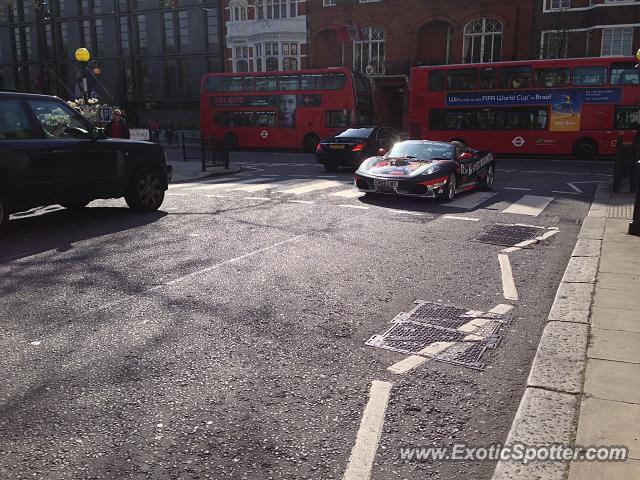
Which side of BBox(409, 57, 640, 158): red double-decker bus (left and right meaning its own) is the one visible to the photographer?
right

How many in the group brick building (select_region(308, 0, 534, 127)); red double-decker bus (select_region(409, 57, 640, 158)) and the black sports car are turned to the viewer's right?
1

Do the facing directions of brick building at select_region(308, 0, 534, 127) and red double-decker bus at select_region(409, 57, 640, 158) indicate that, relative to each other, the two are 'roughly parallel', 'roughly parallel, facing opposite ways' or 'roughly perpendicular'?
roughly perpendicular

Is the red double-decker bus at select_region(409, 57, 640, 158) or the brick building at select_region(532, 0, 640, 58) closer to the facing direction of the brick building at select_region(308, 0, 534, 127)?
the red double-decker bus

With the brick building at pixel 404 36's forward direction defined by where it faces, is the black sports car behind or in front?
in front

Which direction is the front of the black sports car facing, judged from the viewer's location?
facing the viewer and to the left of the viewer

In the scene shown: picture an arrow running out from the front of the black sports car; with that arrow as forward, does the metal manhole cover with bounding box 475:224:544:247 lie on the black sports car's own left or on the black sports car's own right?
on the black sports car's own left

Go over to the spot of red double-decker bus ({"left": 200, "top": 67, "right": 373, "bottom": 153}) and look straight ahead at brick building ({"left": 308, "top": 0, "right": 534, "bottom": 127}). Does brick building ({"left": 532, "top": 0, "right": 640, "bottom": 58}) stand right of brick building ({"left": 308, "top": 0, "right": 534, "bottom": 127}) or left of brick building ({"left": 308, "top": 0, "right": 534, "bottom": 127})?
right

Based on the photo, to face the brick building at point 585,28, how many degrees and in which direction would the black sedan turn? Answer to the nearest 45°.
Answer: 0° — it already faces it

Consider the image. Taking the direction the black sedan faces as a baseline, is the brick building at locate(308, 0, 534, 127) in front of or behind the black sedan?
in front

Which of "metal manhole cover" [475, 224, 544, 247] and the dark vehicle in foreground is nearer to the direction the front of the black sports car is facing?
the dark vehicle in foreground

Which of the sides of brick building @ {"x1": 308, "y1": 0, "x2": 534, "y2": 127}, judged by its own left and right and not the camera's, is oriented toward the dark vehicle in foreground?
front

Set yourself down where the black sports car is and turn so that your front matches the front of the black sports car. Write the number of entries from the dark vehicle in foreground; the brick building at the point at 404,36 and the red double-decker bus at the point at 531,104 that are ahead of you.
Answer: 1

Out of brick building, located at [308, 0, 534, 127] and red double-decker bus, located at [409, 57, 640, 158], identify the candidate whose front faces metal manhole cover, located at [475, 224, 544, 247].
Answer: the brick building

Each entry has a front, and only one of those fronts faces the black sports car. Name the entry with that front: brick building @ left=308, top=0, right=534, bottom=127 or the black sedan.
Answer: the brick building

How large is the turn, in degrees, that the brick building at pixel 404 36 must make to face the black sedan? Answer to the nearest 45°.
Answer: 0° — it already faces it
